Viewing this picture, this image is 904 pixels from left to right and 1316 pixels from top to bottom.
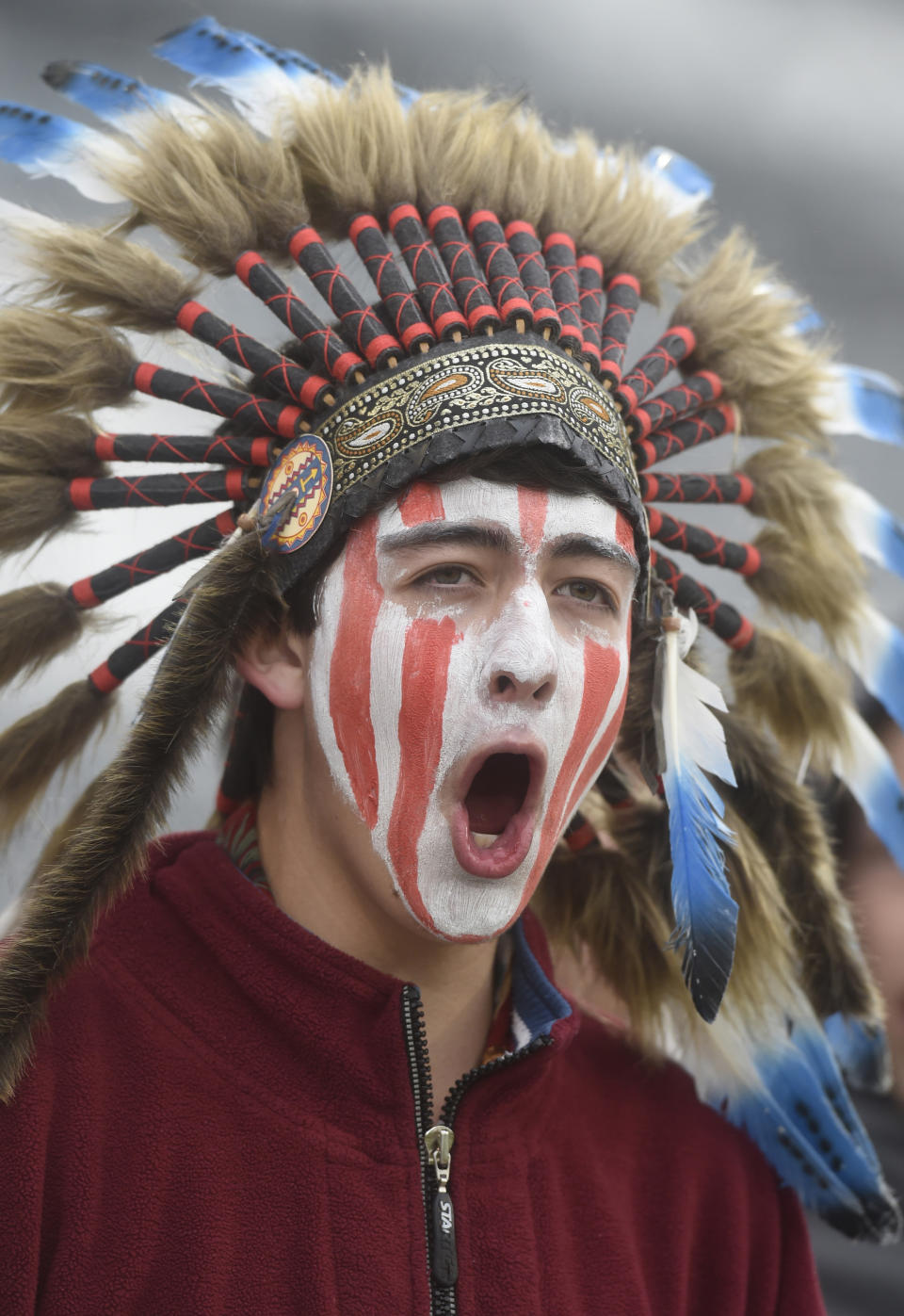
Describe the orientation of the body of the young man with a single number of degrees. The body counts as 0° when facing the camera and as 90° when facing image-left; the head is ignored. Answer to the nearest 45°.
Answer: approximately 315°

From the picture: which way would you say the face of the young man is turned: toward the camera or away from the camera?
toward the camera
